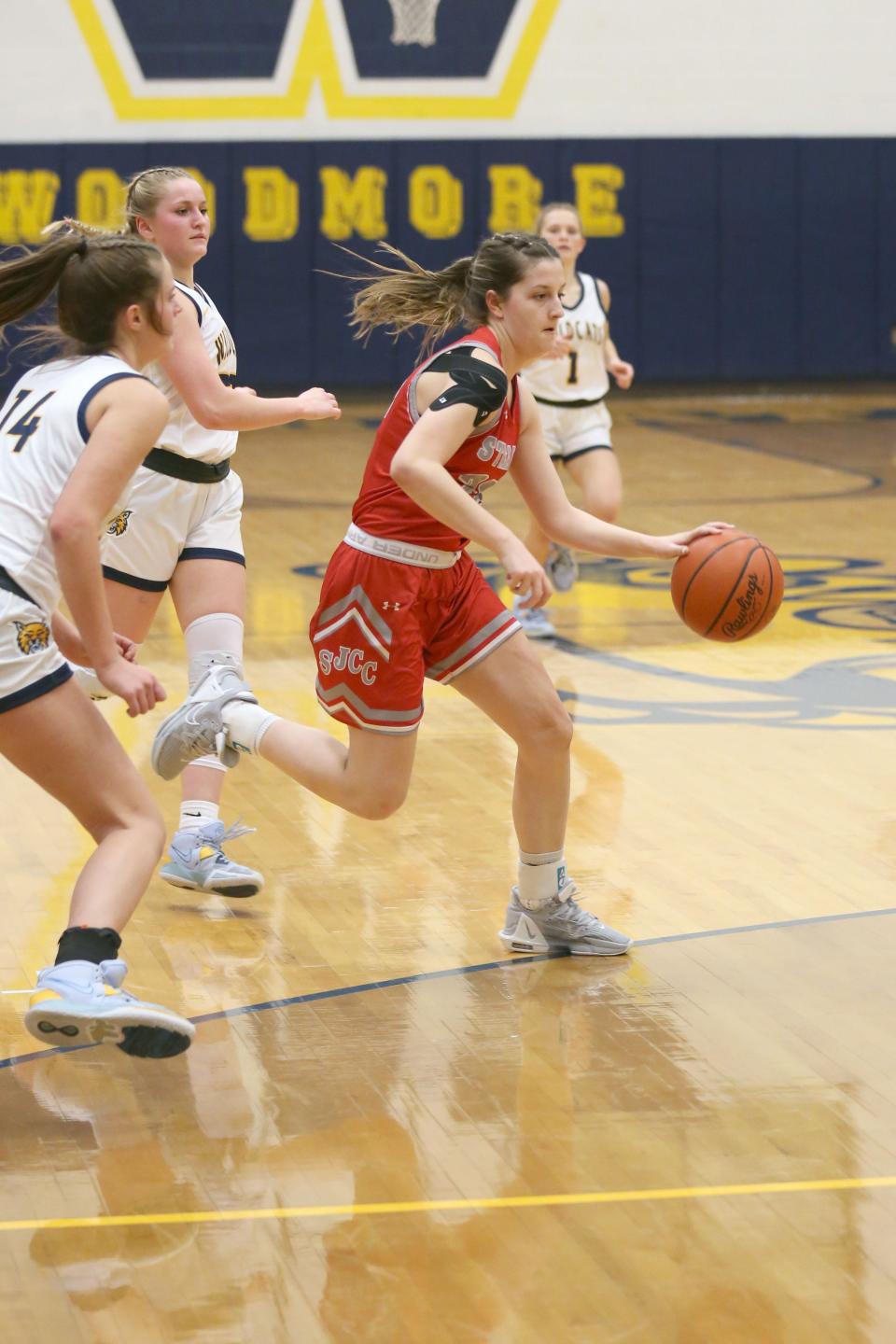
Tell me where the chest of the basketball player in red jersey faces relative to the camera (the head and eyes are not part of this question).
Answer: to the viewer's right
